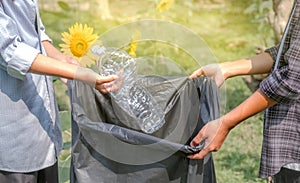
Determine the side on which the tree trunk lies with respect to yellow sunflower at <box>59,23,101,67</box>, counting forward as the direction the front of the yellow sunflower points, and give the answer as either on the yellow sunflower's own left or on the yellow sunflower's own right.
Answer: on the yellow sunflower's own left

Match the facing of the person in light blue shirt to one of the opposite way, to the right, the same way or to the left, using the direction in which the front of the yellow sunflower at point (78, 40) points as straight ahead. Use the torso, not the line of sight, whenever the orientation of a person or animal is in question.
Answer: to the left

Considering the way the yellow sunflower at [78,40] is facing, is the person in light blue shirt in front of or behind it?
in front

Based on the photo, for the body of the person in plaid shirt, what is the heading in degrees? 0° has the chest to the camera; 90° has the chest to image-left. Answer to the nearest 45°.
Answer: approximately 90°

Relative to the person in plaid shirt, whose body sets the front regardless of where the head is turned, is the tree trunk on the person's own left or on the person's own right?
on the person's own right

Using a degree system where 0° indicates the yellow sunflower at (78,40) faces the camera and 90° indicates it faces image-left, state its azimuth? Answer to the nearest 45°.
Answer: approximately 0°

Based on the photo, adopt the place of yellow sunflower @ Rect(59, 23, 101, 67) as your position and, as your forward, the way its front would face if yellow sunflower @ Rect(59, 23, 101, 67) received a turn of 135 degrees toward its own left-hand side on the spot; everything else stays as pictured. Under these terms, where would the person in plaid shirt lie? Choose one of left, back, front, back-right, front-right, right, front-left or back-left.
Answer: right

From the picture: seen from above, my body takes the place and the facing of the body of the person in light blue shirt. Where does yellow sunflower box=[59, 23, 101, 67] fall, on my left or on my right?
on my left

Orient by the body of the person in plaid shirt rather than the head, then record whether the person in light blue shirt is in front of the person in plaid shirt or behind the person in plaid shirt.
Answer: in front

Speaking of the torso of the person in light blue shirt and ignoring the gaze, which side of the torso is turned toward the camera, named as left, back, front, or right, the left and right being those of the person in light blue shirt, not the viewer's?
right

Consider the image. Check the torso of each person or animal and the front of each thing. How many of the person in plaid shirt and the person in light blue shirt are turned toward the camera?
0
